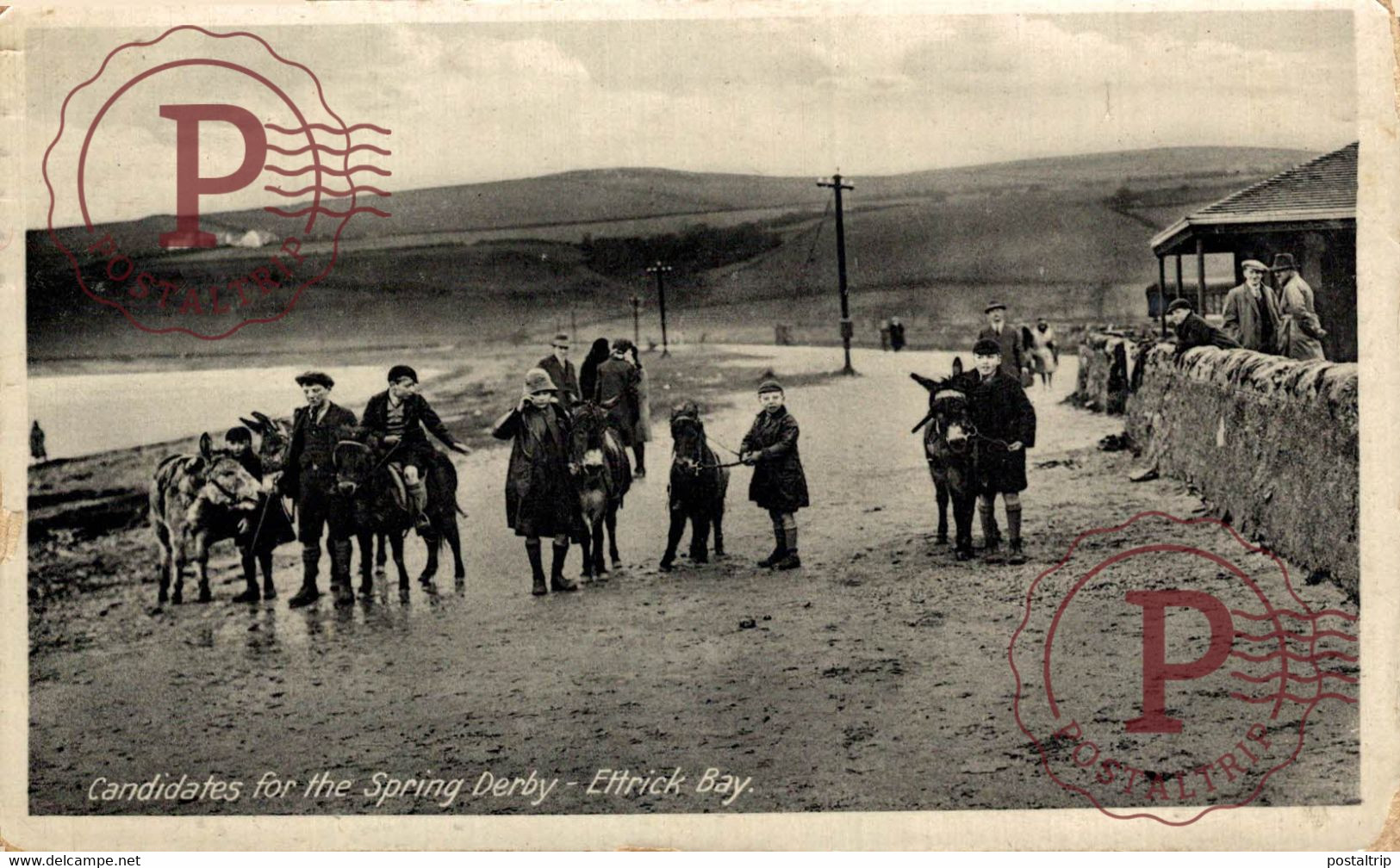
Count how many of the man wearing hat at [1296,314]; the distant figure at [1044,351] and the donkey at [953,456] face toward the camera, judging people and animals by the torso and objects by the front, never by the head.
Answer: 2

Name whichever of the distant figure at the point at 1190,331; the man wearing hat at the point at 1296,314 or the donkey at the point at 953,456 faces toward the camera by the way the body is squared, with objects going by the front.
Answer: the donkey

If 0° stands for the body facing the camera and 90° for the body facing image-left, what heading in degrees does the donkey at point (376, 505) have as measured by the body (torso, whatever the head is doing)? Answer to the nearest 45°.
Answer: approximately 45°

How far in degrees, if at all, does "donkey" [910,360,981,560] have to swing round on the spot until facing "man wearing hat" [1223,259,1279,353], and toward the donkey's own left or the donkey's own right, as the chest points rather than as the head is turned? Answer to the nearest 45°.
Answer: approximately 90° to the donkey's own left

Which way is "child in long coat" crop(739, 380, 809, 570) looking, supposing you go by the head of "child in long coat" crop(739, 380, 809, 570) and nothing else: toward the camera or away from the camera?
toward the camera

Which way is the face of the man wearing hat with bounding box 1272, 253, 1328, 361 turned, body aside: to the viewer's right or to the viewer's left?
to the viewer's left

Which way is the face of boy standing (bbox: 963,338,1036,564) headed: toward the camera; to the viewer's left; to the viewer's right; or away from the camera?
toward the camera

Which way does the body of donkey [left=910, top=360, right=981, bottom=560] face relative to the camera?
toward the camera

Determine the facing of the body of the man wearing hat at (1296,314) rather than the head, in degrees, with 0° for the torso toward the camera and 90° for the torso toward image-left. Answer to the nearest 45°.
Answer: approximately 90°
